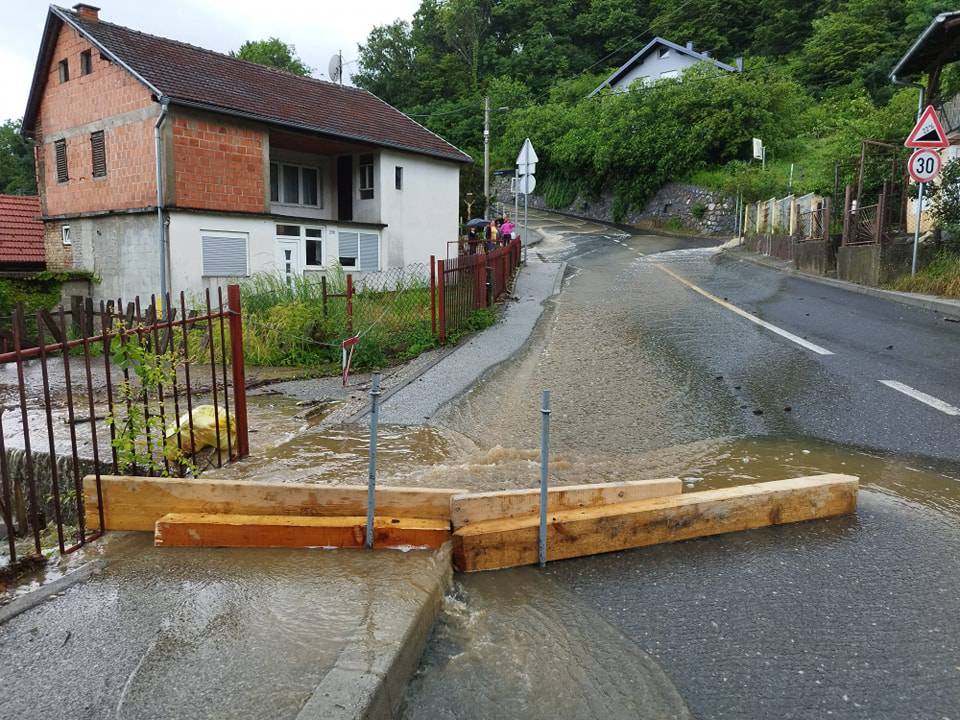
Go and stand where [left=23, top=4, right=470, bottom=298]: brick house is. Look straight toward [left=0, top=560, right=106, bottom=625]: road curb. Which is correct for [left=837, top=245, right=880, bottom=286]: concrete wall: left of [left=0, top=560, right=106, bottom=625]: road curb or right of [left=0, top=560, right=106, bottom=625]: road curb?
left

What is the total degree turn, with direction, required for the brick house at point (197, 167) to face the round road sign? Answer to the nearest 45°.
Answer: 0° — it already faces it

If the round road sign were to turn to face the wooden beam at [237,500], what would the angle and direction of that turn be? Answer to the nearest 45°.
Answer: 0° — it already faces it

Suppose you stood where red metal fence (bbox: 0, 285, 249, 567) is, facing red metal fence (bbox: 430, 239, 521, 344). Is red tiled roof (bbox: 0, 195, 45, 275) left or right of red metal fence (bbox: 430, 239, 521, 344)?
left

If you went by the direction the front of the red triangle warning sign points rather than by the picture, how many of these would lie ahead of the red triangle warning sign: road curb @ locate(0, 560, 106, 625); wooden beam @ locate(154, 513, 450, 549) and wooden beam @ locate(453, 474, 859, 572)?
3

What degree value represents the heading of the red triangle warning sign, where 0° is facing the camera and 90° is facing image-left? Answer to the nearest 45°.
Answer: approximately 0°

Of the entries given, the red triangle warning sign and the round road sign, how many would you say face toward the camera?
2

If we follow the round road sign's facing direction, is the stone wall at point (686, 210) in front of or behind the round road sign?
behind

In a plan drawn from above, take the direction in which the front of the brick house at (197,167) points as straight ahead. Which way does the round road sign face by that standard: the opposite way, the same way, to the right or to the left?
to the right

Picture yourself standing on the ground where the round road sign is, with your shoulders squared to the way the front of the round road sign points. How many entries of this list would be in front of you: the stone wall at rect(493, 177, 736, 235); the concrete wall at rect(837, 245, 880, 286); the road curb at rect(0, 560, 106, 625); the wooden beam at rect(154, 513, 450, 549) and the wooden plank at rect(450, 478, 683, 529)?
3
